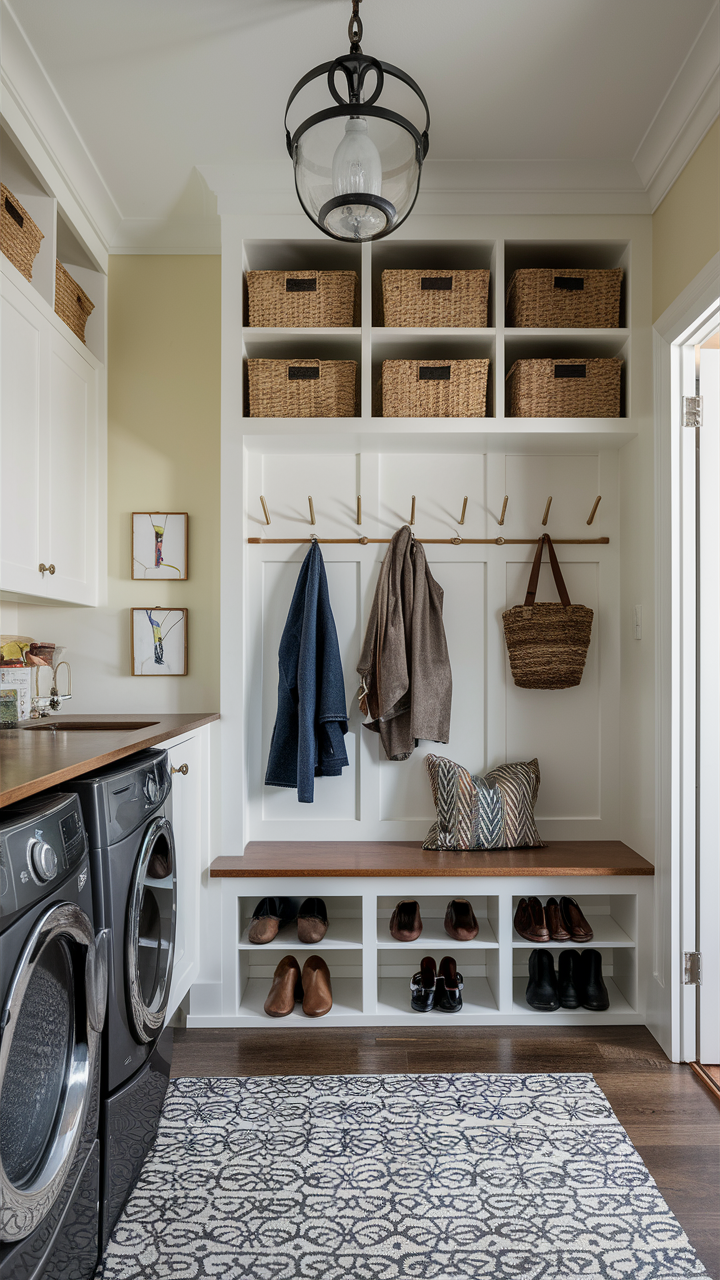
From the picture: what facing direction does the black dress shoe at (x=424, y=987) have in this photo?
toward the camera

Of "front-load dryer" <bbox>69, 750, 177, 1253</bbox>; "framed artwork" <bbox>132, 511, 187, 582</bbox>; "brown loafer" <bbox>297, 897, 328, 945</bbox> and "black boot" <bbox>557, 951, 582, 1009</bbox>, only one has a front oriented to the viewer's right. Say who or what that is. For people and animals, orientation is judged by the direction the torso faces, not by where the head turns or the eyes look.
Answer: the front-load dryer

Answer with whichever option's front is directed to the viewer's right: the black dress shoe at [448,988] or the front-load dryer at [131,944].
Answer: the front-load dryer

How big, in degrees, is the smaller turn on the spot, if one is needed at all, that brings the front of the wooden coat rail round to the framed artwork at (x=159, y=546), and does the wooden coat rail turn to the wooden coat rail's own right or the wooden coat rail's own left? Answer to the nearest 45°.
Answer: approximately 90° to the wooden coat rail's own right

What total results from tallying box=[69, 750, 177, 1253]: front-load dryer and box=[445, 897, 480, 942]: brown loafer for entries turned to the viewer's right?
1

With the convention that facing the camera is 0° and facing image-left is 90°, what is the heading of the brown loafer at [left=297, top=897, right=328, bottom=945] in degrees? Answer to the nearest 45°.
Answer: approximately 0°

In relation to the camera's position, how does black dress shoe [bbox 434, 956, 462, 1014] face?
facing the viewer

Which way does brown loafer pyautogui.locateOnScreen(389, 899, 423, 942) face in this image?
toward the camera
